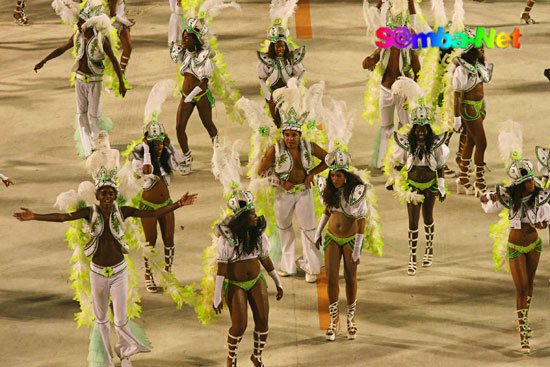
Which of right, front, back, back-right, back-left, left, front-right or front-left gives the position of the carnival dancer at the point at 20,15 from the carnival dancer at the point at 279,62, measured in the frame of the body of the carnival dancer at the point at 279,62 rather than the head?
back-right

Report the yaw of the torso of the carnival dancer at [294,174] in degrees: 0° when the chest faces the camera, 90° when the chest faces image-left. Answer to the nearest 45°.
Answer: approximately 0°

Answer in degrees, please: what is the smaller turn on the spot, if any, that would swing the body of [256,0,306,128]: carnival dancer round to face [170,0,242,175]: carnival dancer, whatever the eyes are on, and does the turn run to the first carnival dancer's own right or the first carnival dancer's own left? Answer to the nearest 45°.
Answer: approximately 90° to the first carnival dancer's own right

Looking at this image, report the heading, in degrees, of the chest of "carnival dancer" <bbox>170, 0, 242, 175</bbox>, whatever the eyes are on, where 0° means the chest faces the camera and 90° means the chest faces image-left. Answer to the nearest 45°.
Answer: approximately 45°

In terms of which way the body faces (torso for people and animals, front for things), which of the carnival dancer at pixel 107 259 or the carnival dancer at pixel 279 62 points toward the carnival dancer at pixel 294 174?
the carnival dancer at pixel 279 62

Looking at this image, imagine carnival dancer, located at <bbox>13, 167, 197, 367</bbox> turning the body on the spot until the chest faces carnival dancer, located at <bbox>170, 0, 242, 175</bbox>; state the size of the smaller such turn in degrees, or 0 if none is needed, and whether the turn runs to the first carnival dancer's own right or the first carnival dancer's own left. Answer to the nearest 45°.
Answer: approximately 180°

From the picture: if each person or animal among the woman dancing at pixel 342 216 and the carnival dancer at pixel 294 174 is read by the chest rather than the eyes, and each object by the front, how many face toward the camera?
2

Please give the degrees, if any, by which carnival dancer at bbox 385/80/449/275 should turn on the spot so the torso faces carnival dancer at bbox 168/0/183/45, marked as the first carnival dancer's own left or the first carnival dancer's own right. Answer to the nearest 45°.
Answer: approximately 135° to the first carnival dancer's own right
